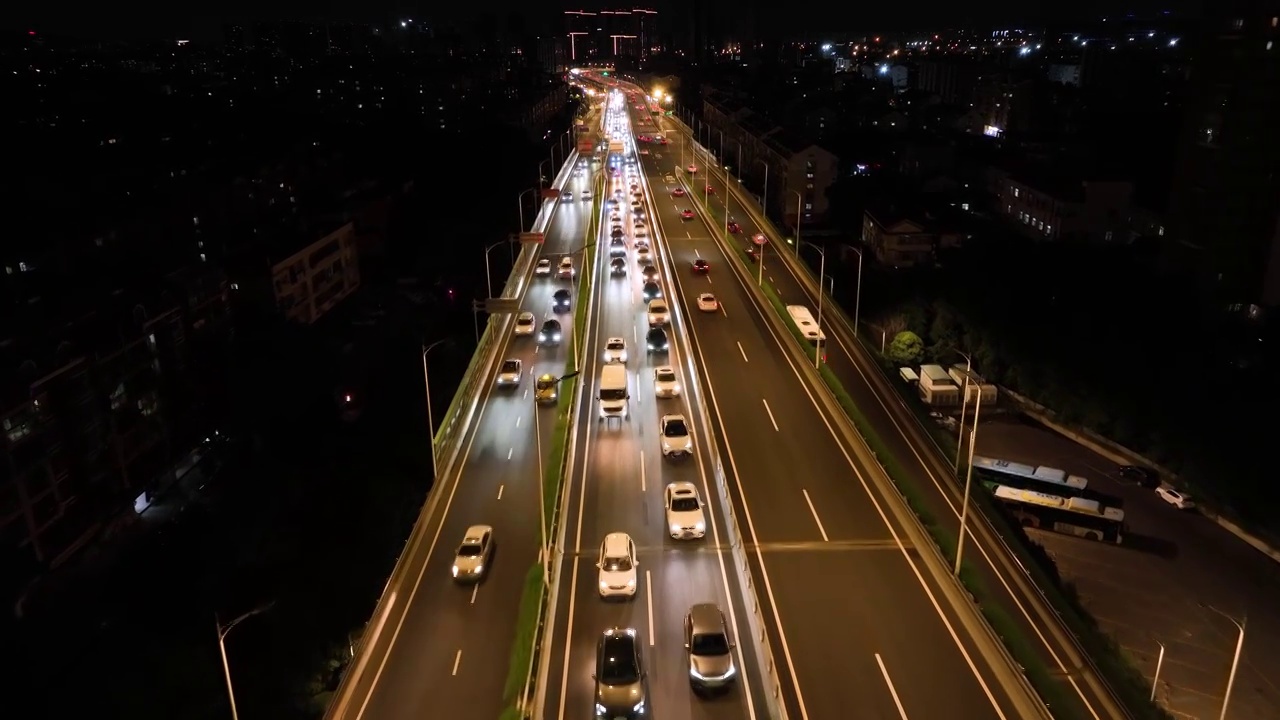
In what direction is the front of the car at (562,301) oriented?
toward the camera

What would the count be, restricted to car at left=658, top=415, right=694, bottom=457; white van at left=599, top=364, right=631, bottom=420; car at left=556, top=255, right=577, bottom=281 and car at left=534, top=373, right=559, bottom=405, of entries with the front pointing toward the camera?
4

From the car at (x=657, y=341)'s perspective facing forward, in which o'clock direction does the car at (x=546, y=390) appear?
the car at (x=546, y=390) is roughly at 1 o'clock from the car at (x=657, y=341).

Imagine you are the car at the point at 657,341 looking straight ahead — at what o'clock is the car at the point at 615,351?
the car at the point at 615,351 is roughly at 2 o'clock from the car at the point at 657,341.

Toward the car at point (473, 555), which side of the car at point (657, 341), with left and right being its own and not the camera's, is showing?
front

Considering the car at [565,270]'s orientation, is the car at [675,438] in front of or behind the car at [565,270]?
in front

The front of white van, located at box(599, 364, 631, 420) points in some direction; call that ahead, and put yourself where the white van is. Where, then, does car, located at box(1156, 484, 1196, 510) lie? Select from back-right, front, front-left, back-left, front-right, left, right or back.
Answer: left

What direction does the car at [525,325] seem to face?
toward the camera

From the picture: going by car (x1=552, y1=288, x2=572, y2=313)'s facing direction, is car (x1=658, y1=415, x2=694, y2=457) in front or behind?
in front

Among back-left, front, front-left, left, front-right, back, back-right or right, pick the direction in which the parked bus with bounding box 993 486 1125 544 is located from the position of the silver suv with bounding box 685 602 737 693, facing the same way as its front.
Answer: back-left

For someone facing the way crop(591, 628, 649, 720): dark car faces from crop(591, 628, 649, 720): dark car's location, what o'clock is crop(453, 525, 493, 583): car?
The car is roughly at 5 o'clock from the dark car.

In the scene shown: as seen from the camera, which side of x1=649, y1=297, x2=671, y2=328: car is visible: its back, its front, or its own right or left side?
front

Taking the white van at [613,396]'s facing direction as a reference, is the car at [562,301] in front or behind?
behind

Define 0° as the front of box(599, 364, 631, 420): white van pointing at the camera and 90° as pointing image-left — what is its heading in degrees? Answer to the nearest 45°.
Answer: approximately 0°

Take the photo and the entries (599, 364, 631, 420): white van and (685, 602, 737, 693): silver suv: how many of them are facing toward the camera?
2

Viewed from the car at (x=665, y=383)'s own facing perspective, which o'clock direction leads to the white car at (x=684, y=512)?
The white car is roughly at 12 o'clock from the car.

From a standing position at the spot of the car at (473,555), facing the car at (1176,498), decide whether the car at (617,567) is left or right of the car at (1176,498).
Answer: right

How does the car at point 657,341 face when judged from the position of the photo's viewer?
facing the viewer
